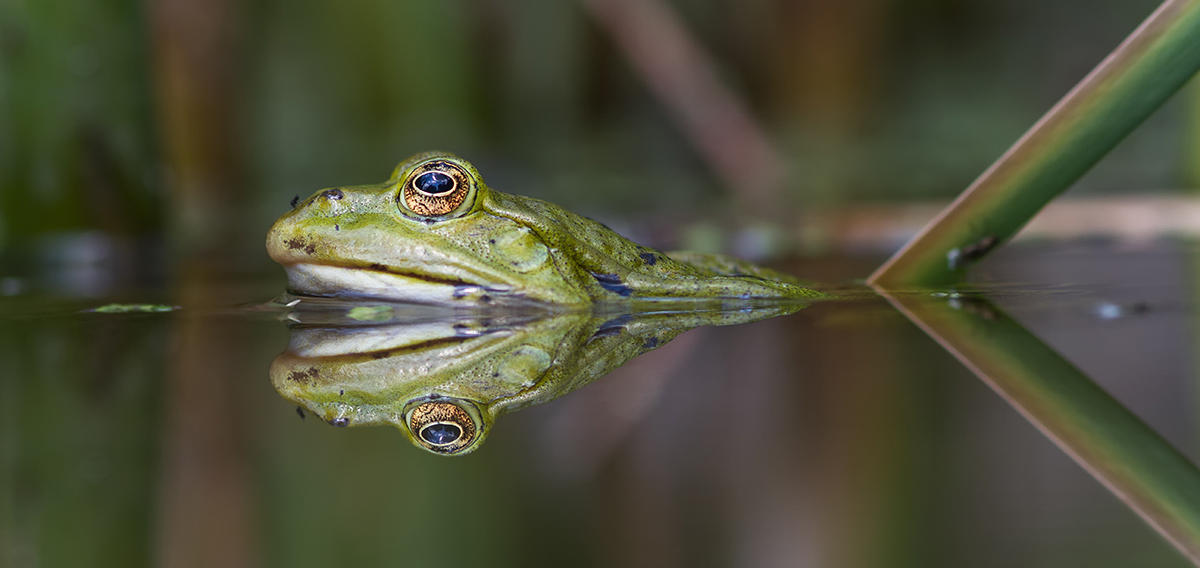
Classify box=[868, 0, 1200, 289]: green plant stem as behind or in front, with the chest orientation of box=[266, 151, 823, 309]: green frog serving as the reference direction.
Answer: behind

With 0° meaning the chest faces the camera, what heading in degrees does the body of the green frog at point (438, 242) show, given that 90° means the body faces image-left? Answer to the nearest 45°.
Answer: approximately 90°
